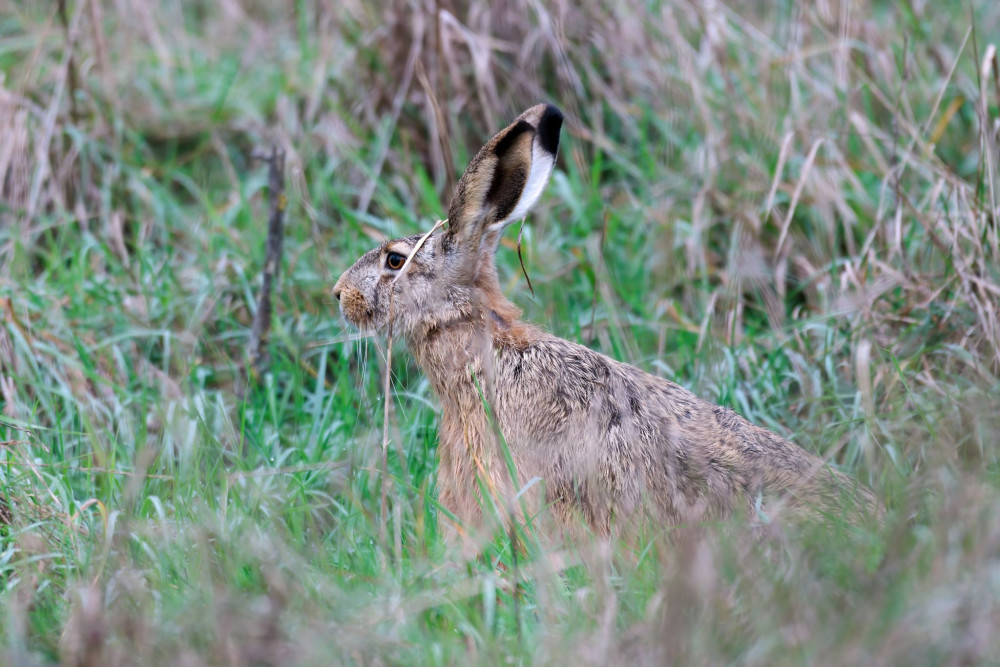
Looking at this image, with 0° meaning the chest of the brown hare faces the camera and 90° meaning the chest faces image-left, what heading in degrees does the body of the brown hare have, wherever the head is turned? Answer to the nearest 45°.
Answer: approximately 90°
